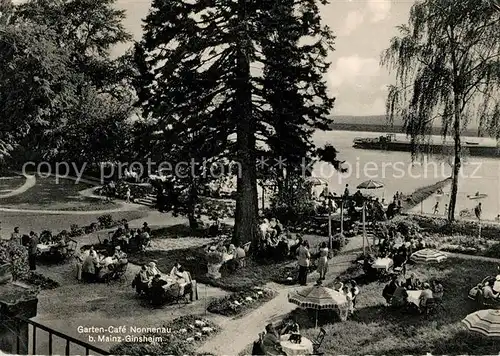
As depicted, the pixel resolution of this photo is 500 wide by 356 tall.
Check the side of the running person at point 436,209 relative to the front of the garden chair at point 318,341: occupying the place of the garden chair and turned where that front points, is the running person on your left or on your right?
on your right

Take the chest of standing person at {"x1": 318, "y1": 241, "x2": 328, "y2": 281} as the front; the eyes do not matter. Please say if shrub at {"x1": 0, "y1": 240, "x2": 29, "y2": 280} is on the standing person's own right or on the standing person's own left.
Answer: on the standing person's own left

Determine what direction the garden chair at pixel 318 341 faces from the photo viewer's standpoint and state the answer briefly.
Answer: facing to the left of the viewer

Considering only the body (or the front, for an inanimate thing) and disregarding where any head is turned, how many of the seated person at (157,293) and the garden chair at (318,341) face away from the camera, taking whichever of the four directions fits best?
1

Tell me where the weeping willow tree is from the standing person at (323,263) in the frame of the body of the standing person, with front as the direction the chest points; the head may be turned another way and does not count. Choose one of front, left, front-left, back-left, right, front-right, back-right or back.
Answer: front-right

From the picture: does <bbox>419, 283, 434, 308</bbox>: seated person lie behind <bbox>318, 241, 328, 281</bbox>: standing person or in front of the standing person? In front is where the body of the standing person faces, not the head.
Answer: behind

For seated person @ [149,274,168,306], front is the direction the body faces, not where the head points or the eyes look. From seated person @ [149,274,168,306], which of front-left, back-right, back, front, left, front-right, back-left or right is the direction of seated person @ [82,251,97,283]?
front-left

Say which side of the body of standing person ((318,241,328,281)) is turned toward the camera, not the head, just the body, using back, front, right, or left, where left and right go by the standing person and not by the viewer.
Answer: back
